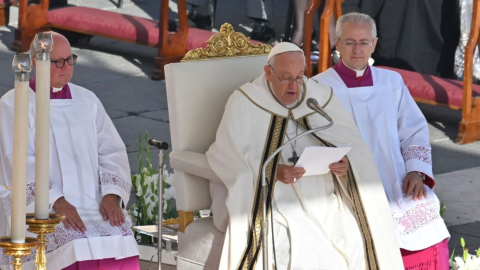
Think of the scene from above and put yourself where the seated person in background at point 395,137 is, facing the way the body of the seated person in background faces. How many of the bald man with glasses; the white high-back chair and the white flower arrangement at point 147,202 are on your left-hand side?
0

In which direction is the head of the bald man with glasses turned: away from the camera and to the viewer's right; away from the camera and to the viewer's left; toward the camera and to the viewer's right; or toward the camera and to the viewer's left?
toward the camera and to the viewer's right

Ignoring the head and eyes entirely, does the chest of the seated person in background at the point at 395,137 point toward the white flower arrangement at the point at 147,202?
no

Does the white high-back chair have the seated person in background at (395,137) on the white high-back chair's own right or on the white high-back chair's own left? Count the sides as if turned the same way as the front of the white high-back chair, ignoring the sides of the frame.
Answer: on the white high-back chair's own left

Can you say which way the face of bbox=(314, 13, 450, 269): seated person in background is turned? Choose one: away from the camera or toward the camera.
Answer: toward the camera

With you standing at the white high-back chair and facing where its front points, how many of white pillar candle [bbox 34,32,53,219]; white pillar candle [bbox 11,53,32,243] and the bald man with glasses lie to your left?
0

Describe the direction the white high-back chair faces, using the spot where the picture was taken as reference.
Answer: facing the viewer and to the right of the viewer

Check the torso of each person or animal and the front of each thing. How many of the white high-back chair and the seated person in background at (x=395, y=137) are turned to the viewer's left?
0

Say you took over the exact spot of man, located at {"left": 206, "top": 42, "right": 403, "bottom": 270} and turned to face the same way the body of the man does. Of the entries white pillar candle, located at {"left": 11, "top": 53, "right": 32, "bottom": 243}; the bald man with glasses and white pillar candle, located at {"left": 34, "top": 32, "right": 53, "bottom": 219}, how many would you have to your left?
0

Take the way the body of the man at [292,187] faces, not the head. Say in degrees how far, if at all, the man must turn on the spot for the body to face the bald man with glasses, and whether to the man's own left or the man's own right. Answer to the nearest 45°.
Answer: approximately 135° to the man's own right

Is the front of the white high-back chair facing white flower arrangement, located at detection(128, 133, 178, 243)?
no
